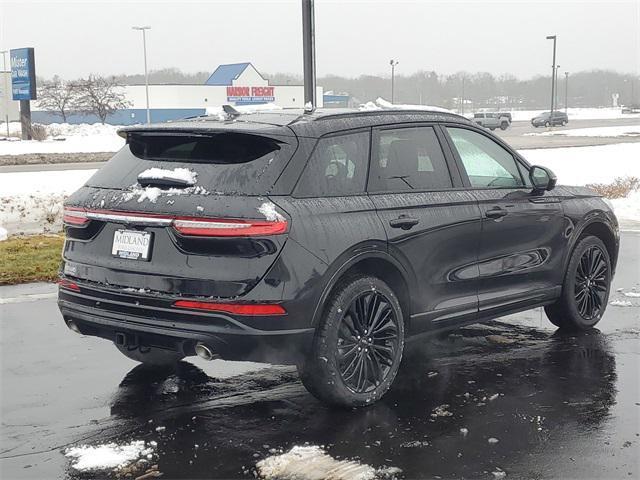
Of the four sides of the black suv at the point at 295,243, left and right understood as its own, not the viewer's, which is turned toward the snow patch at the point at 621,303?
front

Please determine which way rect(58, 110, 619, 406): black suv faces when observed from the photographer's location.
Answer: facing away from the viewer and to the right of the viewer
